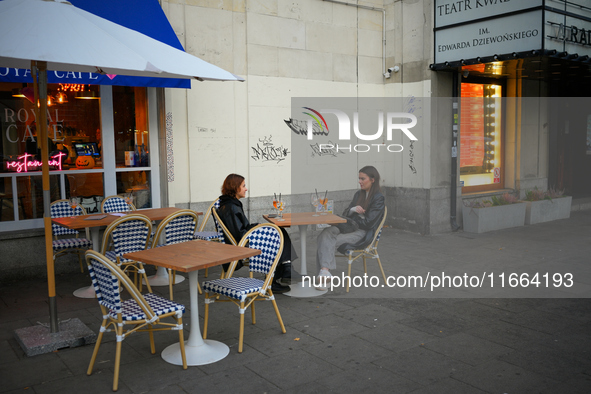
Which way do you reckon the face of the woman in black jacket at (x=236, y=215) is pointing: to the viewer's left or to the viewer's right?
to the viewer's right

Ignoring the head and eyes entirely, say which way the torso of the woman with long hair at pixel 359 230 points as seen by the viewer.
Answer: to the viewer's left

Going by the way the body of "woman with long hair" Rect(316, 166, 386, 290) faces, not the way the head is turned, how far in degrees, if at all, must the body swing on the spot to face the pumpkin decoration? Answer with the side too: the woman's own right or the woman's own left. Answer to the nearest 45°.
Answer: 0° — they already face it

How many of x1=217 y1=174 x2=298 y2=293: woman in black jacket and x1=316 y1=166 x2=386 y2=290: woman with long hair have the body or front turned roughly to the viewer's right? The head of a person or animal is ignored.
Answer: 1

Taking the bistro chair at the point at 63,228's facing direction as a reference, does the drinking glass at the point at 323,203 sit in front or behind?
in front

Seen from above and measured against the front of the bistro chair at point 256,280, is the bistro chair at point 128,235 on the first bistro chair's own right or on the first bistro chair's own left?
on the first bistro chair's own right

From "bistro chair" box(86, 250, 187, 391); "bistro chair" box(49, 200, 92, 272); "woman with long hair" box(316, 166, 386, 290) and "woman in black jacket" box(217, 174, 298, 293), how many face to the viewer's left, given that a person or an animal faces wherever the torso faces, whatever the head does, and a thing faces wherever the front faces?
1

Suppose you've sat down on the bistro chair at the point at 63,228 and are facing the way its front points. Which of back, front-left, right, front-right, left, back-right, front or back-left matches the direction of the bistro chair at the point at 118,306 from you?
front-right

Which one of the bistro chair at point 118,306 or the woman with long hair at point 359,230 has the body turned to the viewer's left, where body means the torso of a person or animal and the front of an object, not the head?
the woman with long hair

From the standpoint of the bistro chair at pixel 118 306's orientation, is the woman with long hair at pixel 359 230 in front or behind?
in front

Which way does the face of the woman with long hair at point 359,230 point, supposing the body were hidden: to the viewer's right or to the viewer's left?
to the viewer's left

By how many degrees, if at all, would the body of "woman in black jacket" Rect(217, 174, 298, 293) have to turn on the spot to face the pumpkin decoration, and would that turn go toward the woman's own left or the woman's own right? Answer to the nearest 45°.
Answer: approximately 135° to the woman's own left

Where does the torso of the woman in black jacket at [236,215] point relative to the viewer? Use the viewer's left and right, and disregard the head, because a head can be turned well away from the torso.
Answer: facing to the right of the viewer

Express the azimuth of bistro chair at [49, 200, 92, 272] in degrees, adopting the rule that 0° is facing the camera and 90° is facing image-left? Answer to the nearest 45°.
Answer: approximately 315°

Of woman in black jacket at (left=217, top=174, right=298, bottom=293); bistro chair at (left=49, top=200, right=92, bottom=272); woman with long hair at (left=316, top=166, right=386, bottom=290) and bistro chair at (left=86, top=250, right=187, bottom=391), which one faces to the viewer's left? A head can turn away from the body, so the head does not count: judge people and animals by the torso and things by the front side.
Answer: the woman with long hair

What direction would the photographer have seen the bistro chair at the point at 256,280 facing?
facing the viewer and to the left of the viewer

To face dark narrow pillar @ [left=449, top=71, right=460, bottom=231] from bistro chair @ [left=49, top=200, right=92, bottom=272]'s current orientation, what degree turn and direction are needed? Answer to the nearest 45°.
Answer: approximately 45° to its left

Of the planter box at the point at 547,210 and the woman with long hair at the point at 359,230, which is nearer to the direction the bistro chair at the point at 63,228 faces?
the woman with long hair

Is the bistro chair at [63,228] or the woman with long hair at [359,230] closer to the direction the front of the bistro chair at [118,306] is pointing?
the woman with long hair

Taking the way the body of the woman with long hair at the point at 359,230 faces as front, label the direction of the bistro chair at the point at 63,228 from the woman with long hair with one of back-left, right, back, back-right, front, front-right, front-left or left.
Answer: front
